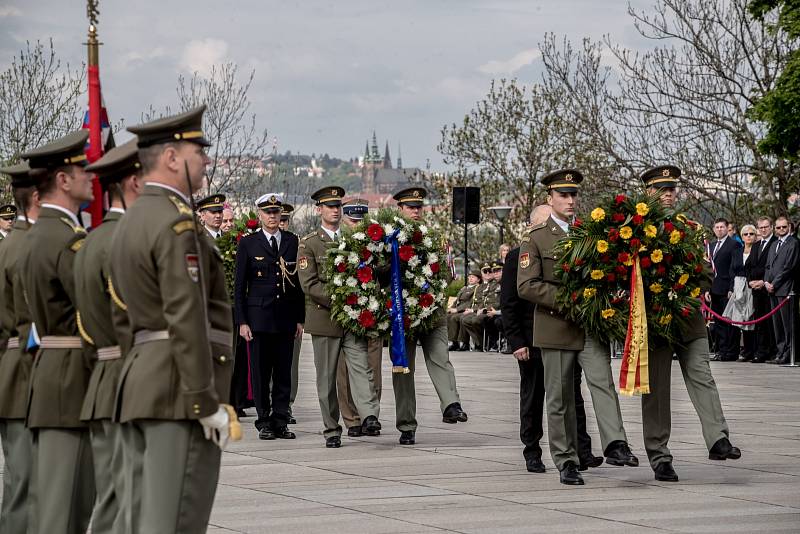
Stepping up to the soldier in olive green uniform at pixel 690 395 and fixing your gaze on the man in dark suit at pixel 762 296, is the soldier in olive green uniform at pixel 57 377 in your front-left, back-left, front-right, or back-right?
back-left

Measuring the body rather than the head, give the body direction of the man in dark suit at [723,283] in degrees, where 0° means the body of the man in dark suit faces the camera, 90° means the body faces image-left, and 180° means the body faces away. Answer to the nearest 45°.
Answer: approximately 45°

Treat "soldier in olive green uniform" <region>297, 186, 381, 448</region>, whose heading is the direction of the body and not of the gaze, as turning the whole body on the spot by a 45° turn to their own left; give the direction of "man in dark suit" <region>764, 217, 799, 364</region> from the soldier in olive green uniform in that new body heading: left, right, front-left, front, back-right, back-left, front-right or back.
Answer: front-left

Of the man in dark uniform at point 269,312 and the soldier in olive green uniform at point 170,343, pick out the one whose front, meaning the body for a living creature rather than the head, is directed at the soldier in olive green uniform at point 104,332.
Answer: the man in dark uniform

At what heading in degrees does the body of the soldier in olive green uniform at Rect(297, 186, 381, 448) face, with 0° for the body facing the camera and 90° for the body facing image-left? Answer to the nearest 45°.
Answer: approximately 315°

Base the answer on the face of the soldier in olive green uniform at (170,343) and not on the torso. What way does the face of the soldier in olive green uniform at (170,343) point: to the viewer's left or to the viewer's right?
to the viewer's right

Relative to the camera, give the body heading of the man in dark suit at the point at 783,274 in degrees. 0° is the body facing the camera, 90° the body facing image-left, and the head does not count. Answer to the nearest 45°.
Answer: approximately 45°

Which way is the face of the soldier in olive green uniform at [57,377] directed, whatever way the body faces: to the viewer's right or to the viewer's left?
to the viewer's right

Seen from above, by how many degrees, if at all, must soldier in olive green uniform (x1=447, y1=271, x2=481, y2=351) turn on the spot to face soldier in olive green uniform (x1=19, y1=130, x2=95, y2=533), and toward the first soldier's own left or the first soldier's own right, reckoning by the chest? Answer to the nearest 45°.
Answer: approximately 45° to the first soldier's own left

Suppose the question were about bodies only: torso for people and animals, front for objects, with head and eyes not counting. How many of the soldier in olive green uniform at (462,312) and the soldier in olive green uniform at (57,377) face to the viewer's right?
1
